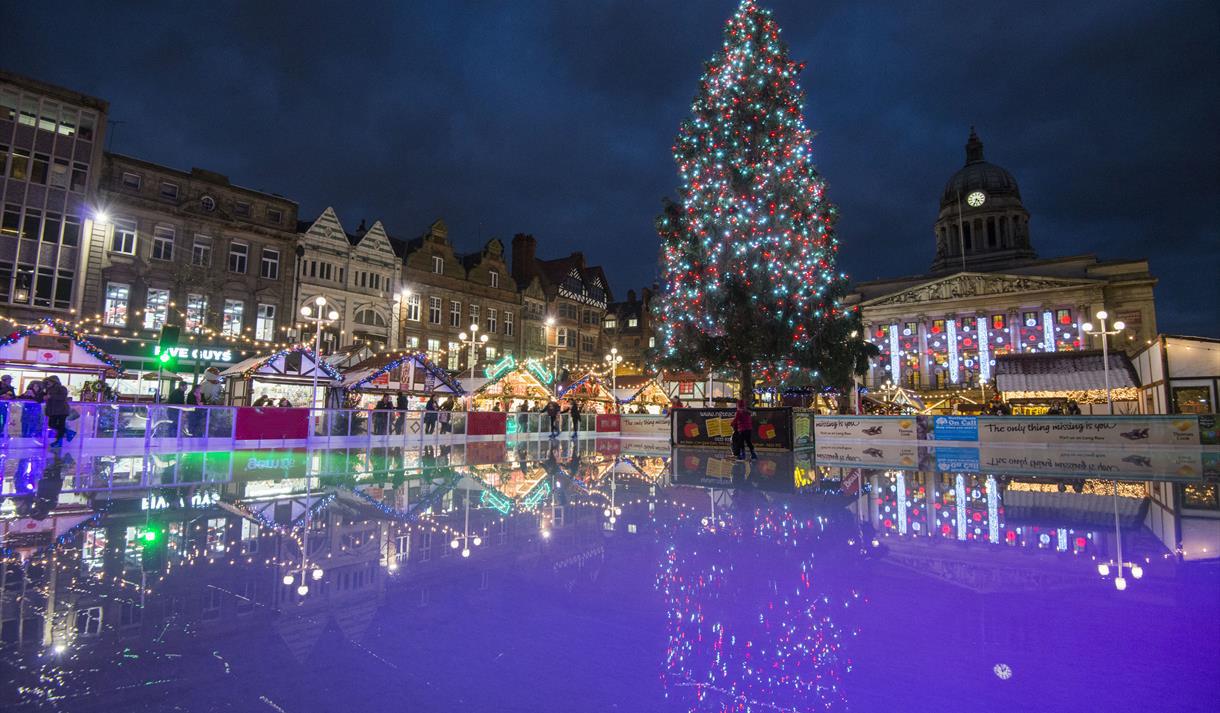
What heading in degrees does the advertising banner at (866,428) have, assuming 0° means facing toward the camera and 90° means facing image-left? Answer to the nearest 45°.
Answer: approximately 0°

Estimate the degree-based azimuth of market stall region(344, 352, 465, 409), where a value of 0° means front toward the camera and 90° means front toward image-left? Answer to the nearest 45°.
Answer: approximately 315°

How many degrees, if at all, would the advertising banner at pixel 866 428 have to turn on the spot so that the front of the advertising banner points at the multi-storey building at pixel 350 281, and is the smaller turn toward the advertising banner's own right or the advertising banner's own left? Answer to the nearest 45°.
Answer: approximately 90° to the advertising banner's own right

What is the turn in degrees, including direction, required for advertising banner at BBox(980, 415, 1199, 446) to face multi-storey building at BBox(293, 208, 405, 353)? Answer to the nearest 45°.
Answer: approximately 90° to its right

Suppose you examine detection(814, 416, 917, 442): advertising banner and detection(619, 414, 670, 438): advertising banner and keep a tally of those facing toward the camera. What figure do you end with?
2

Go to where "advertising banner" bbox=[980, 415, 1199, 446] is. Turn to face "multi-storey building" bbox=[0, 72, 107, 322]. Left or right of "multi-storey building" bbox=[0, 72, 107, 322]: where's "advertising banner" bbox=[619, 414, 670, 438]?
right

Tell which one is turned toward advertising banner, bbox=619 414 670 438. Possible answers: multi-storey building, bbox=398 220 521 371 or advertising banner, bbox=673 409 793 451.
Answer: the multi-storey building

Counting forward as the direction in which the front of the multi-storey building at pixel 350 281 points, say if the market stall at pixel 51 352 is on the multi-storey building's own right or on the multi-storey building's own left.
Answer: on the multi-storey building's own right

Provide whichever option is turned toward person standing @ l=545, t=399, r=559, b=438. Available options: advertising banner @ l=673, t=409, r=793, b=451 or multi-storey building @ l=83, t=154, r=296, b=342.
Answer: the multi-storey building
